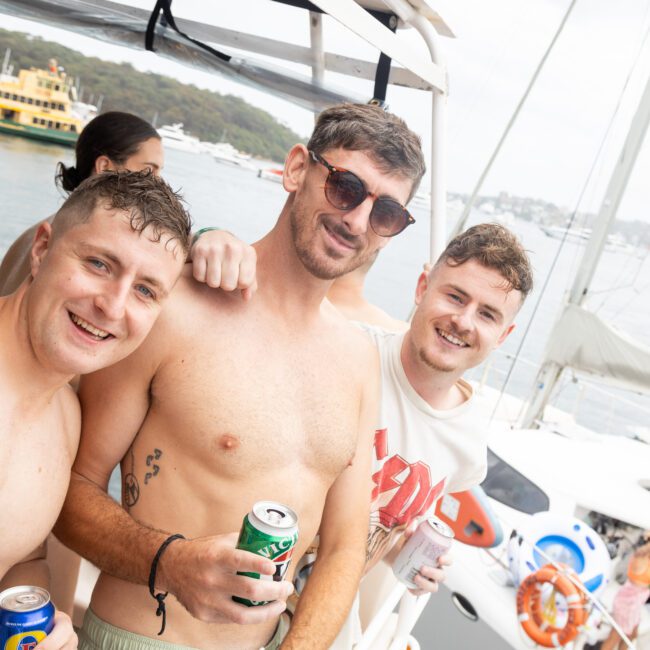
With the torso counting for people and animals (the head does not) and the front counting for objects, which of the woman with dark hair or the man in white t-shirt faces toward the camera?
the man in white t-shirt

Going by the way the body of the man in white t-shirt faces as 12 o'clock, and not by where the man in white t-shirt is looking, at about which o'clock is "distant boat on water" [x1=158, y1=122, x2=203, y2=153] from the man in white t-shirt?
The distant boat on water is roughly at 5 o'clock from the man in white t-shirt.

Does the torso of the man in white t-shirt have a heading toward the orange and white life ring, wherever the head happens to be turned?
no

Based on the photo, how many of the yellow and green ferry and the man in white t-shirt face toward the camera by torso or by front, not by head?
1

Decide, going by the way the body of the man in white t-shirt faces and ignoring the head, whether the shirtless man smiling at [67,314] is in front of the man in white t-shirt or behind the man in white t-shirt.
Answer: in front

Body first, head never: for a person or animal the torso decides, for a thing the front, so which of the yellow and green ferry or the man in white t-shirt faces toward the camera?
the man in white t-shirt

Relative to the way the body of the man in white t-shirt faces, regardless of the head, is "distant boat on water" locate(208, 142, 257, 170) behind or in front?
behind

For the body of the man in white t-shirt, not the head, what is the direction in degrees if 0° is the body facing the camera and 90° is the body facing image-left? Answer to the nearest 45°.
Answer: approximately 0°

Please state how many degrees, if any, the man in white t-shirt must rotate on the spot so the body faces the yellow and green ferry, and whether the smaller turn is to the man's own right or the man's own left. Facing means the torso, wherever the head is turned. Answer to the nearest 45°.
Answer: approximately 135° to the man's own right
